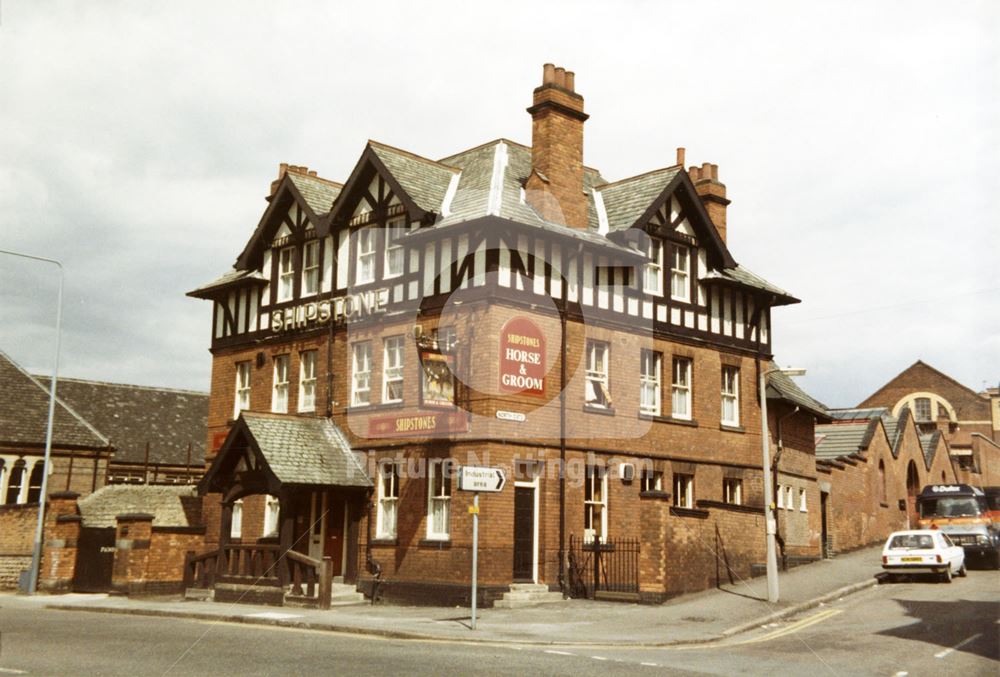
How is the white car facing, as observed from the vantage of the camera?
facing away from the viewer and to the right of the viewer

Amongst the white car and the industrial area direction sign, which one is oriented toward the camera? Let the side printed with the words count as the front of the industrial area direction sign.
the industrial area direction sign

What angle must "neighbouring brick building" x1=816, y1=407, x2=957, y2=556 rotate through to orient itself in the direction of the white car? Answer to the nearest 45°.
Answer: approximately 45° to its right

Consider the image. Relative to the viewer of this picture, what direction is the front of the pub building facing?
facing the viewer and to the left of the viewer

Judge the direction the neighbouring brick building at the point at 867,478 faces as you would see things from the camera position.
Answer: facing the viewer and to the right of the viewer

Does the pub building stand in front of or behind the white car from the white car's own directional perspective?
behind

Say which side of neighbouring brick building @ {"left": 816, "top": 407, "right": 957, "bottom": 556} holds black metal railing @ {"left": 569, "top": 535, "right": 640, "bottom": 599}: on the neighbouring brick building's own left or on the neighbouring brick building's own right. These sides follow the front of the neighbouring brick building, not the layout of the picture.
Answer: on the neighbouring brick building's own right

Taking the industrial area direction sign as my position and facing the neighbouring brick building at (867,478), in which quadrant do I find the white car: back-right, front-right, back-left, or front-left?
front-right

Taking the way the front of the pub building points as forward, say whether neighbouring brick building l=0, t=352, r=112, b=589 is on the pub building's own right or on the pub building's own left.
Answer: on the pub building's own right

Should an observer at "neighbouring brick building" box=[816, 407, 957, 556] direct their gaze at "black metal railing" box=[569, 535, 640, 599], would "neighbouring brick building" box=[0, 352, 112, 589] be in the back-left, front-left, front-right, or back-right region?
front-right

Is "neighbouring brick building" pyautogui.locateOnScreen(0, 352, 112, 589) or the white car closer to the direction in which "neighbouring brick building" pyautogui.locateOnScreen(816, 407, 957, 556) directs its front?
the white car

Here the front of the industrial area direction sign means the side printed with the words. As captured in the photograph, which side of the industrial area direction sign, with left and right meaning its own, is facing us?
front

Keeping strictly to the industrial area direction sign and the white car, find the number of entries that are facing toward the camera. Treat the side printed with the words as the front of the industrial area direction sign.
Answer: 1

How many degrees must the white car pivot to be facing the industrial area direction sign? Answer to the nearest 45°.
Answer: approximately 180°
